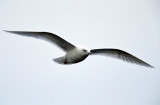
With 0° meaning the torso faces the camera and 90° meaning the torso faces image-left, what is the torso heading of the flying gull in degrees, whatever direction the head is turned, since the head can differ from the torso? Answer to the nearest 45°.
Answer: approximately 315°
